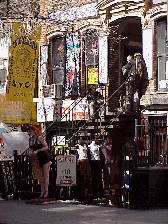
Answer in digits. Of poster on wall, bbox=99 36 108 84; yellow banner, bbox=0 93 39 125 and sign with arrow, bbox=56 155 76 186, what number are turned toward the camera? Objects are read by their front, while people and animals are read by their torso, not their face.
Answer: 3

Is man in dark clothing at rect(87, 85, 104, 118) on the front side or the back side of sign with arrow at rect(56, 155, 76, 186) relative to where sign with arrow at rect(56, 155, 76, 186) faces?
on the back side

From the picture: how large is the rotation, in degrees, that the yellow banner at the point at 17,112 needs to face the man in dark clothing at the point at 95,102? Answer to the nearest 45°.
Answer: approximately 45° to its left

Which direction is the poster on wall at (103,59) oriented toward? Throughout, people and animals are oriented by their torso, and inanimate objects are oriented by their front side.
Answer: toward the camera

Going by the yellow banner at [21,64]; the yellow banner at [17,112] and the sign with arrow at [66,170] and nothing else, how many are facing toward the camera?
3

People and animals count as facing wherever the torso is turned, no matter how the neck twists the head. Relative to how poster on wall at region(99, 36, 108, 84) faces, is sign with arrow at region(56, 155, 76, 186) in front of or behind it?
in front

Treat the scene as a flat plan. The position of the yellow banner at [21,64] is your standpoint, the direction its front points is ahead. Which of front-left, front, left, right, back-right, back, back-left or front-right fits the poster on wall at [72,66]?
back-left

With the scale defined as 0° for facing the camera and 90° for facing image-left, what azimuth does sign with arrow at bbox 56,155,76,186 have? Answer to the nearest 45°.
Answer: approximately 0°

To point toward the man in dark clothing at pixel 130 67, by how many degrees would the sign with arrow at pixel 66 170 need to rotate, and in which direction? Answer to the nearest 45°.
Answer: approximately 135° to its left

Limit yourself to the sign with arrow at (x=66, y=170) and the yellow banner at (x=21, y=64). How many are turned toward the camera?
2

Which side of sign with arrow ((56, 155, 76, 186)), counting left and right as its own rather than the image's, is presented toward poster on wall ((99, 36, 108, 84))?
back

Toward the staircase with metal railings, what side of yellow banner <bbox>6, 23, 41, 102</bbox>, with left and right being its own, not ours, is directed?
left
